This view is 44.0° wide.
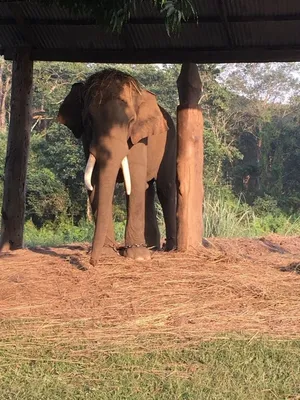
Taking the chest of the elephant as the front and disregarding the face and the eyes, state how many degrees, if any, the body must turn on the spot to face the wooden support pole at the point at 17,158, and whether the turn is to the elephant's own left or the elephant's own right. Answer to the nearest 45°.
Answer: approximately 90° to the elephant's own right

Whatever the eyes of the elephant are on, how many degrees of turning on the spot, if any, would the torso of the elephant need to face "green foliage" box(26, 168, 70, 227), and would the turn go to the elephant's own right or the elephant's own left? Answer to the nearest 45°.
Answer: approximately 135° to the elephant's own right

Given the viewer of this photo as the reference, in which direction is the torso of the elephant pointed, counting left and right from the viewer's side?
facing the viewer and to the left of the viewer
